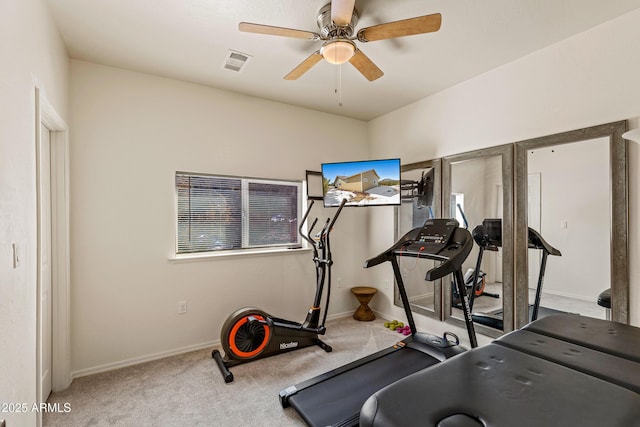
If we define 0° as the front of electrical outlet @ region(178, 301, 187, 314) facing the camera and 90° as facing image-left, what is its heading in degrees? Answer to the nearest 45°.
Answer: approximately 0°

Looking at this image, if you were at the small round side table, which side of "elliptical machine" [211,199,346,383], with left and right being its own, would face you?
front

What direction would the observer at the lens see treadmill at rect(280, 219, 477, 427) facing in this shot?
facing away from the viewer and to the right of the viewer

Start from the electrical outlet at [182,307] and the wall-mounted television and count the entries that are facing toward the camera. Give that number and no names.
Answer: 2

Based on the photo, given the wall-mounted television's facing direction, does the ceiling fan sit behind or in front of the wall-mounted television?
in front

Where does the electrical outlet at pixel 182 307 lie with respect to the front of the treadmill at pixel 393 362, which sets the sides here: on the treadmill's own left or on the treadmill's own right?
on the treadmill's own left

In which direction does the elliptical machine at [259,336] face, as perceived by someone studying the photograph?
facing away from the viewer and to the right of the viewer
